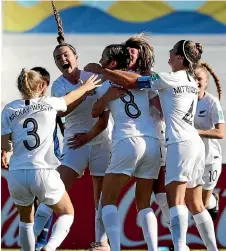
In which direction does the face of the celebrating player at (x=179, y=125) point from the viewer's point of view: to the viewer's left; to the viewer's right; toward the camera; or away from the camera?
to the viewer's left

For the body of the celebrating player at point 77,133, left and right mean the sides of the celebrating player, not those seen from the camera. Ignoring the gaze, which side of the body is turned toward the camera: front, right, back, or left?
front

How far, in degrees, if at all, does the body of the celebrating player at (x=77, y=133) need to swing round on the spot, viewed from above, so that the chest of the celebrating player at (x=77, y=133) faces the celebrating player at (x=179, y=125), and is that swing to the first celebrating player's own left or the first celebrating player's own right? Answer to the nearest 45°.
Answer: approximately 45° to the first celebrating player's own left

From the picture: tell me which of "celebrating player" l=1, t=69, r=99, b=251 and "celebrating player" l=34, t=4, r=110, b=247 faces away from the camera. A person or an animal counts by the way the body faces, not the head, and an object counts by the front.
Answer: "celebrating player" l=1, t=69, r=99, b=251

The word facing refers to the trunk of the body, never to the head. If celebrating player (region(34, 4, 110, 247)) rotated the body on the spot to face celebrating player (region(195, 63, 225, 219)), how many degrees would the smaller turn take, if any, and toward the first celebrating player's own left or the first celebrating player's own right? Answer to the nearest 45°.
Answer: approximately 90° to the first celebrating player's own left

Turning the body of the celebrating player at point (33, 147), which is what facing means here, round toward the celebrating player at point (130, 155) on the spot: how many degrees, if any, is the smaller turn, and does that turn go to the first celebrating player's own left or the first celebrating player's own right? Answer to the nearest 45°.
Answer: approximately 90° to the first celebrating player's own right

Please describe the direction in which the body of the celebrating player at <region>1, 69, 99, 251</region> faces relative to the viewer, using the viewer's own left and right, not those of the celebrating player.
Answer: facing away from the viewer

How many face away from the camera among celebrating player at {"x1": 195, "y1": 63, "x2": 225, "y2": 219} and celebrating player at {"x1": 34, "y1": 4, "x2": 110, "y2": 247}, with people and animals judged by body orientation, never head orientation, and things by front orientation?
0

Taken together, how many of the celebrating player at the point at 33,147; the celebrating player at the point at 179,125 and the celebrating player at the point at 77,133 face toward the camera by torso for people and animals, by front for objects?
1

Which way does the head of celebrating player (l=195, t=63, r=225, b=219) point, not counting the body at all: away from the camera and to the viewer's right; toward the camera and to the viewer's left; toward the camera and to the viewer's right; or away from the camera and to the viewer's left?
toward the camera and to the viewer's left

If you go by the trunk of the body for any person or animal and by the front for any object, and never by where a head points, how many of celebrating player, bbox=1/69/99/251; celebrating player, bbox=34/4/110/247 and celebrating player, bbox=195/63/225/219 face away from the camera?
1
